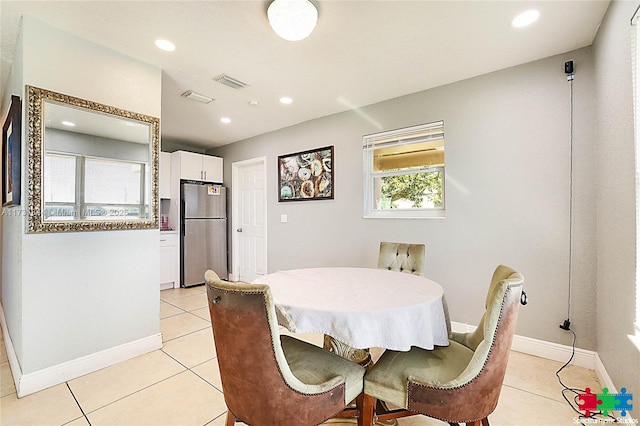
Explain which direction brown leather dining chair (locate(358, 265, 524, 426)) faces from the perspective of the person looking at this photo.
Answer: facing to the left of the viewer

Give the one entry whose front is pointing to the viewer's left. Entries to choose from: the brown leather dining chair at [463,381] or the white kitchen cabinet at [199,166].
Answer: the brown leather dining chair

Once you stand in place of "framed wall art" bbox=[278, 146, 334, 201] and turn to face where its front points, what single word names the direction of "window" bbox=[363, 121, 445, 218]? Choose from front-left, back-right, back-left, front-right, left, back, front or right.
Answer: left

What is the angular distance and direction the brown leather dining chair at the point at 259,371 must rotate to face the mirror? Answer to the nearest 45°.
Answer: approximately 90° to its left

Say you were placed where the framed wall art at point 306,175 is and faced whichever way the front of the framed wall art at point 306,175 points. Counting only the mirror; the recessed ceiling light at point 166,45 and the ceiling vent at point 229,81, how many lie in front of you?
3

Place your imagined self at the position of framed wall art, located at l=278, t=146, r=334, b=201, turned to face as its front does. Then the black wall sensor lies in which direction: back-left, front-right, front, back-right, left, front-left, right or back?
left

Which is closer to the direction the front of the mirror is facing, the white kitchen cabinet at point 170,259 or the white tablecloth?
the white tablecloth

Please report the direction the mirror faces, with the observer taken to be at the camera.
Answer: facing the viewer and to the right of the viewer

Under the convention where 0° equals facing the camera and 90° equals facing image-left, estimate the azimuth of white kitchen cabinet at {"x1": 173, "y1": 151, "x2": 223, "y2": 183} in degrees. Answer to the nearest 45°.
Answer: approximately 315°

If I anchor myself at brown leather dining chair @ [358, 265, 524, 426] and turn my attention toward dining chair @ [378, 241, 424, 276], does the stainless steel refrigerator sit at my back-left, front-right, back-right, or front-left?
front-left

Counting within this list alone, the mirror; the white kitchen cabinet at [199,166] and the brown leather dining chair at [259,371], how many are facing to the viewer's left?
0
